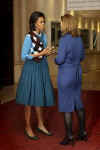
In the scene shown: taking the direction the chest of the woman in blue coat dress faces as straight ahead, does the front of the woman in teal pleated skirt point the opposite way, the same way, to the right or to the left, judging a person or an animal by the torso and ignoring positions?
the opposite way

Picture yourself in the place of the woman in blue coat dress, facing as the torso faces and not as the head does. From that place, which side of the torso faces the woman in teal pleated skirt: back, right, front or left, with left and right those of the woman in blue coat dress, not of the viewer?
front

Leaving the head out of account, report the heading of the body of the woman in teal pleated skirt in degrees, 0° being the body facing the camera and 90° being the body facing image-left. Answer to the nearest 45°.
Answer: approximately 315°

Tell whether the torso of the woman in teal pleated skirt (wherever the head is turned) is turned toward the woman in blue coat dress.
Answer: yes

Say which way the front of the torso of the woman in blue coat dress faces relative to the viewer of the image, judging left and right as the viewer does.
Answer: facing away from the viewer and to the left of the viewer
